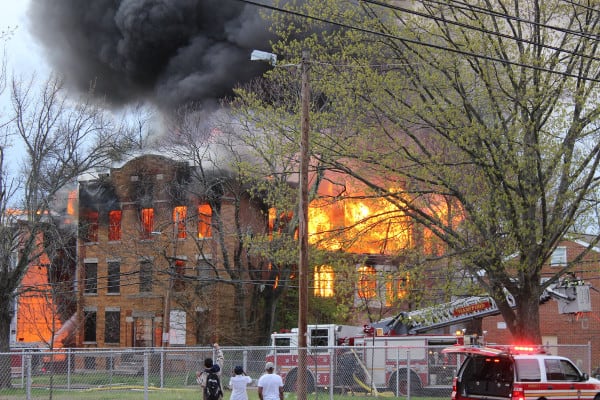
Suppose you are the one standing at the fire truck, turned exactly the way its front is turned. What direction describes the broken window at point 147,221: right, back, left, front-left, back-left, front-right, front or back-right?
front-right

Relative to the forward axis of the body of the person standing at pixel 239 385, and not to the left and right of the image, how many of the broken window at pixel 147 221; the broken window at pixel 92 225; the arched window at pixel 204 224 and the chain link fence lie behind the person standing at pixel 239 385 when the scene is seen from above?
0

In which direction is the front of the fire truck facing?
to the viewer's left

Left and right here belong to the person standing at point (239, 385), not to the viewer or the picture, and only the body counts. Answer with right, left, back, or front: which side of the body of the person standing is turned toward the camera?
back

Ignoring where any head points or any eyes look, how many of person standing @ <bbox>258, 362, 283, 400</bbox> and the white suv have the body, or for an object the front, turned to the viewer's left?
0

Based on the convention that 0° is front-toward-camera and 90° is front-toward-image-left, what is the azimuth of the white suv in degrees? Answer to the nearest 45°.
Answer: approximately 225°

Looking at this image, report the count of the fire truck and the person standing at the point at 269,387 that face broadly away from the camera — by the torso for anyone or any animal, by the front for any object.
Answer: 1

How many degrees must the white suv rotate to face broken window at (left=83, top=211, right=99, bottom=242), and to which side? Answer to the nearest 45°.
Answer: approximately 90° to its left

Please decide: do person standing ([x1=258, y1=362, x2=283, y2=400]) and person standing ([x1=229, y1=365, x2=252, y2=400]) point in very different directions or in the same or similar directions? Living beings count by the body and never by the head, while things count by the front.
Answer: same or similar directions

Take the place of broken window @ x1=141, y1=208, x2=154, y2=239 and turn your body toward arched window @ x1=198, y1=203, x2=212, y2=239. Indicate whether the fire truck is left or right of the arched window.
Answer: right

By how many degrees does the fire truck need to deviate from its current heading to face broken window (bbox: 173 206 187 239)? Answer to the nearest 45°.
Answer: approximately 45° to its right

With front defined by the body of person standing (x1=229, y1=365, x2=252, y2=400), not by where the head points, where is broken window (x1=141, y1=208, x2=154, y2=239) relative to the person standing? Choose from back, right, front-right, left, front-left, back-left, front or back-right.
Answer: front

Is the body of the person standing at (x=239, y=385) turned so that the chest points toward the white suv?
no

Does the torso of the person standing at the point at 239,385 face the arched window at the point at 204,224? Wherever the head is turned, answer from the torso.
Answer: yes

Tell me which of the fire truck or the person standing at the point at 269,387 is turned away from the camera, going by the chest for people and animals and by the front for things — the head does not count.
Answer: the person standing

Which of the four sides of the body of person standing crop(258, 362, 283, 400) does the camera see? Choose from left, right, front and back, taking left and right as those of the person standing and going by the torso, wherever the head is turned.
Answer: back

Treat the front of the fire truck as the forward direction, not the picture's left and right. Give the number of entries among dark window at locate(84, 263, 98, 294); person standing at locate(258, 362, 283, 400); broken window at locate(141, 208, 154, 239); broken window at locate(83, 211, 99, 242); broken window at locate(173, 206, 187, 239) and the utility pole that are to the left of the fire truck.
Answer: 2
